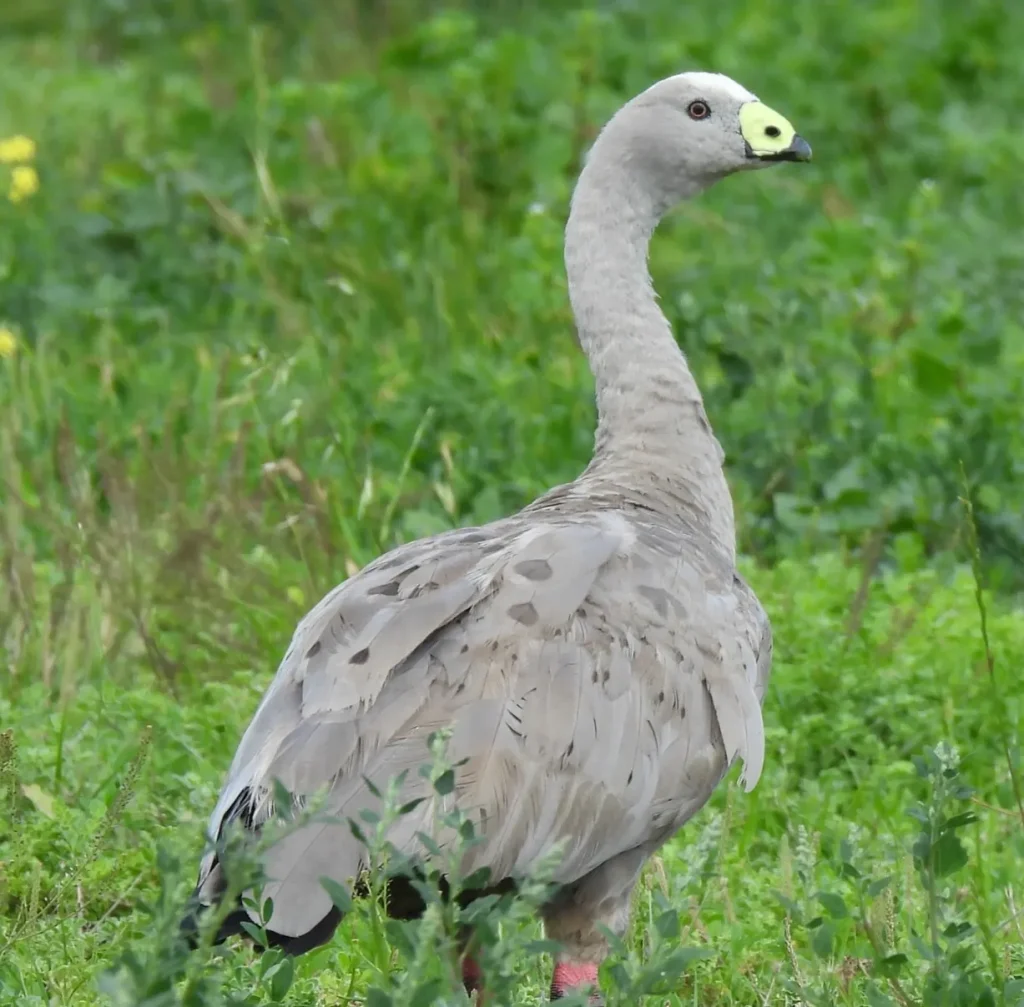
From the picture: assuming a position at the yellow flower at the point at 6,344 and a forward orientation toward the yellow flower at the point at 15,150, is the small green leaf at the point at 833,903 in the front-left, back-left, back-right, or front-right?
back-right

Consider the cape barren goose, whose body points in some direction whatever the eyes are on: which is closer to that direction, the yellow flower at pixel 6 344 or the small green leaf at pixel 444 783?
the yellow flower

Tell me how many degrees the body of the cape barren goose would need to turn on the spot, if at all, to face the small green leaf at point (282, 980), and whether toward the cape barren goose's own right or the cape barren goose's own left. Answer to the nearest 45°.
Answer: approximately 180°

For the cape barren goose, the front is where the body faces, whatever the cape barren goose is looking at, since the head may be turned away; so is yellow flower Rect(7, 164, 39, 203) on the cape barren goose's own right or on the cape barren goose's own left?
on the cape barren goose's own left

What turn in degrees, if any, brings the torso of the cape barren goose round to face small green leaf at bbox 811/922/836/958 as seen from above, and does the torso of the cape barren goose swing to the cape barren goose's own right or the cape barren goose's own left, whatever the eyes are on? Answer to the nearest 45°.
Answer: approximately 90° to the cape barren goose's own right

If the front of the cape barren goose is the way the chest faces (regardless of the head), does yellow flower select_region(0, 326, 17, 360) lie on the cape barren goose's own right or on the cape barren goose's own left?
on the cape barren goose's own left

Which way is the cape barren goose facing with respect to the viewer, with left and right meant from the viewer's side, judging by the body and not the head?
facing away from the viewer and to the right of the viewer

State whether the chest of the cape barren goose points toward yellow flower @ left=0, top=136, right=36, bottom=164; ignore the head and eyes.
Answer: no

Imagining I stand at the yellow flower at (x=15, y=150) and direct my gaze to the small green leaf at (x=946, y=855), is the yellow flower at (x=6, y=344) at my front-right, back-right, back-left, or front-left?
front-right

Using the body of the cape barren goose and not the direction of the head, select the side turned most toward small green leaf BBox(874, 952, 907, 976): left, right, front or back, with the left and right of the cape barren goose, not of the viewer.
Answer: right

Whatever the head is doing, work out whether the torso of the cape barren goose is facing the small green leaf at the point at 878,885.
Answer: no

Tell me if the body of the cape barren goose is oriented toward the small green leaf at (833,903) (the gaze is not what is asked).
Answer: no

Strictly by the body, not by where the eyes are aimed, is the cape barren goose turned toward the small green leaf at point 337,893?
no
